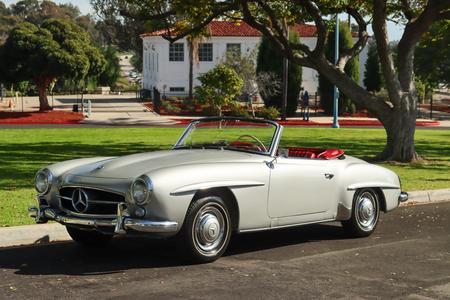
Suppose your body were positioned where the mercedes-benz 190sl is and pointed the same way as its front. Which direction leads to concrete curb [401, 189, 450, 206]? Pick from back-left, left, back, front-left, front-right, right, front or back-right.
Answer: back

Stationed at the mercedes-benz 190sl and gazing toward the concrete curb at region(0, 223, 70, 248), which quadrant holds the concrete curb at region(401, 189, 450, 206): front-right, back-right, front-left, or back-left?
back-right

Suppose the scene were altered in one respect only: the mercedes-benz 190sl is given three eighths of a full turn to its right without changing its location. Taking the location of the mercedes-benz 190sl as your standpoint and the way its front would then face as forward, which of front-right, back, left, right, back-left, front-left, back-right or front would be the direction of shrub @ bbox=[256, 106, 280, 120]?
front

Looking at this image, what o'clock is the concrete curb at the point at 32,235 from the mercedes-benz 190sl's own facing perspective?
The concrete curb is roughly at 2 o'clock from the mercedes-benz 190sl.

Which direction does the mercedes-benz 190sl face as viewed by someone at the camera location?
facing the viewer and to the left of the viewer
